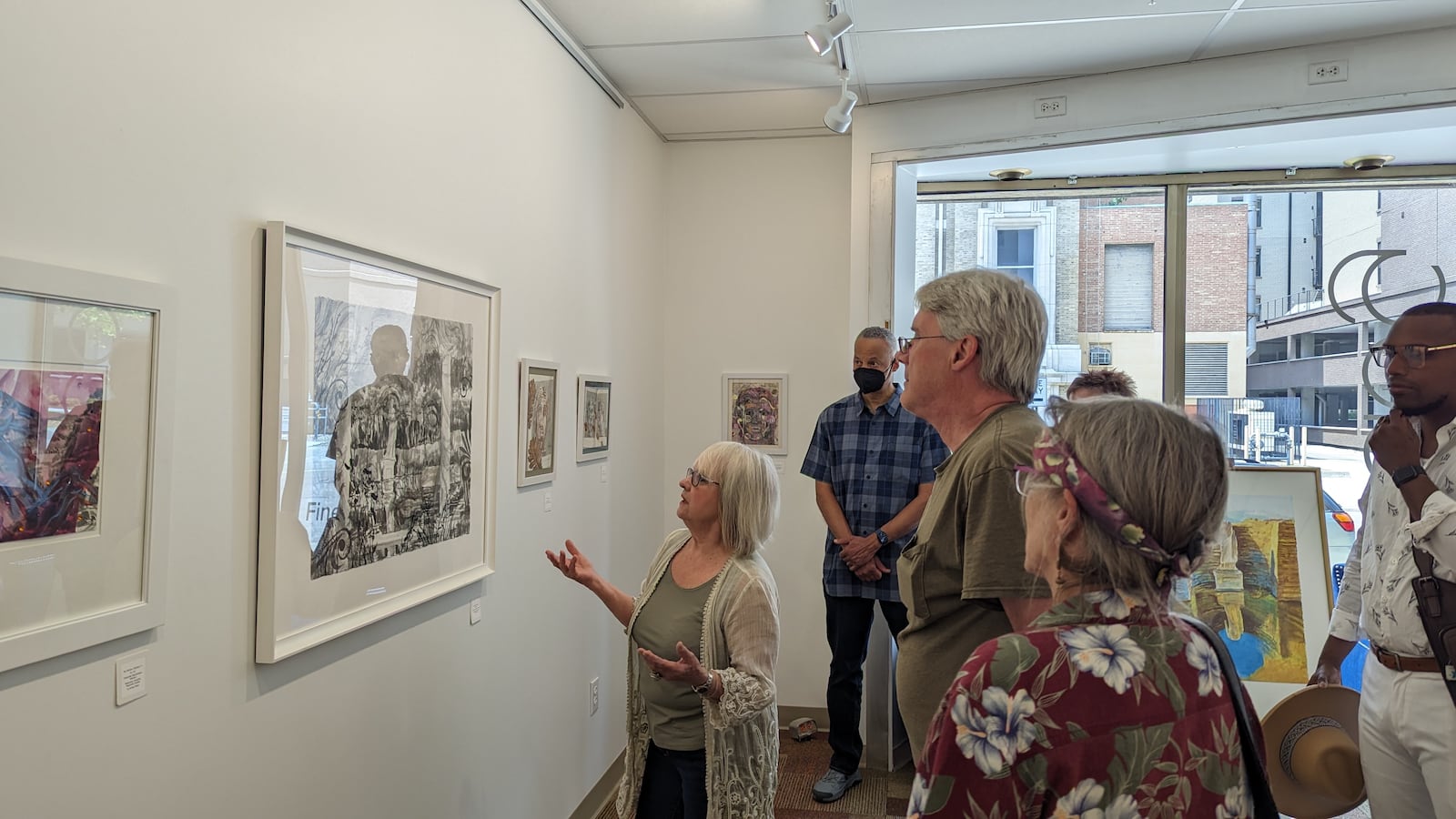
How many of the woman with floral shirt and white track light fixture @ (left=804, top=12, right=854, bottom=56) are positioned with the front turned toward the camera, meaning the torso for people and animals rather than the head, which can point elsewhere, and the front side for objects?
0

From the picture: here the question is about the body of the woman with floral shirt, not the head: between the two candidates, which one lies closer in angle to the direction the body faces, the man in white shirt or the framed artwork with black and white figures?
the framed artwork with black and white figures

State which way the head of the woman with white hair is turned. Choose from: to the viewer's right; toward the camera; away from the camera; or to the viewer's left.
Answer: to the viewer's left

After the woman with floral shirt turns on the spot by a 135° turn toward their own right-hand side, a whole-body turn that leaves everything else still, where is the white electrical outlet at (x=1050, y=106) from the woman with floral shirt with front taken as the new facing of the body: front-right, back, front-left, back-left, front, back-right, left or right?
left

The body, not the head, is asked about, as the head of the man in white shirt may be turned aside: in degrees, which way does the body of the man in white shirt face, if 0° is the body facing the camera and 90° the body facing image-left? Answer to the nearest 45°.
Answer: approximately 45°

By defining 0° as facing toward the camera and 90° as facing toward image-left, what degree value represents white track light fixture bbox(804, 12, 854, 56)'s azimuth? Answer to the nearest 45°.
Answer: approximately 90°

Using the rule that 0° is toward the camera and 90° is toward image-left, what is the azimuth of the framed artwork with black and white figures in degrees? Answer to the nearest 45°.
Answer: approximately 315°

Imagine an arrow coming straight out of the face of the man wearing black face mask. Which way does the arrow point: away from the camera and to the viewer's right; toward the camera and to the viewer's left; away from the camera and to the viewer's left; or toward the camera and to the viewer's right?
toward the camera and to the viewer's left

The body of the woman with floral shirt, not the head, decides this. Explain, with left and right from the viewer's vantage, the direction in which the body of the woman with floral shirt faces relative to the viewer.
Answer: facing away from the viewer and to the left of the viewer

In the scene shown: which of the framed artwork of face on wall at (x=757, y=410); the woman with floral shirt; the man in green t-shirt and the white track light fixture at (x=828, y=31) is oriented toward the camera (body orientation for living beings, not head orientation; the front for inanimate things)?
the framed artwork of face on wall

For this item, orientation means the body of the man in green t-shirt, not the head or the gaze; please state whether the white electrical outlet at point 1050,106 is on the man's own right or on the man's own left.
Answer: on the man's own right
